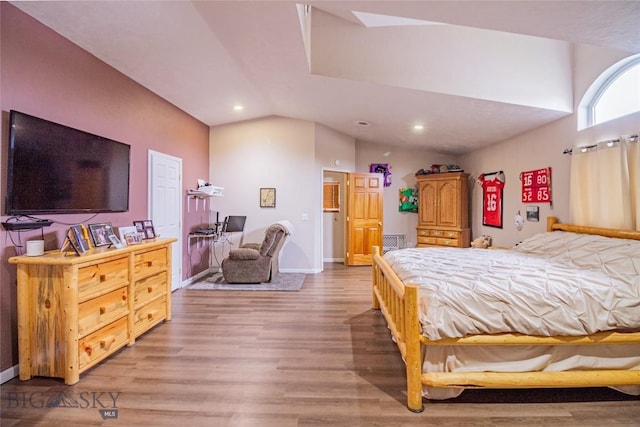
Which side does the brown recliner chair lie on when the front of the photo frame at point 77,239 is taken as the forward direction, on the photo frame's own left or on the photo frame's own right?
on the photo frame's own left

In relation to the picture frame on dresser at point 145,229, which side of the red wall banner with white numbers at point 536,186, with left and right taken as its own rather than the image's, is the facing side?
front

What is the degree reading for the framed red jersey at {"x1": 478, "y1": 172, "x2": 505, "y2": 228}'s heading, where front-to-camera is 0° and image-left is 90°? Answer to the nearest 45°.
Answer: approximately 45°

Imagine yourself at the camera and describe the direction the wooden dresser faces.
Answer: facing the viewer and to the right of the viewer

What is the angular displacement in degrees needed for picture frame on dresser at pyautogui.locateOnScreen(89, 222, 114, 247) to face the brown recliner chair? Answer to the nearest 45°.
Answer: approximately 90° to its left

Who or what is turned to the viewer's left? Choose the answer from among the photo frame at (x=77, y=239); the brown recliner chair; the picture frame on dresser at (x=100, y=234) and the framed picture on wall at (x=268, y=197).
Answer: the brown recliner chair

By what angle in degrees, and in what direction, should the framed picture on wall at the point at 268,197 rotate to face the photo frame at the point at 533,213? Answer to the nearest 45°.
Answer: approximately 45° to its left

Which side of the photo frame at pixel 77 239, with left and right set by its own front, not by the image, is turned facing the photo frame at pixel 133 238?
left

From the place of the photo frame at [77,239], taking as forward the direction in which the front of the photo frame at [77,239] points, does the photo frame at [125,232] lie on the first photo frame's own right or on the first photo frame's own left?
on the first photo frame's own left

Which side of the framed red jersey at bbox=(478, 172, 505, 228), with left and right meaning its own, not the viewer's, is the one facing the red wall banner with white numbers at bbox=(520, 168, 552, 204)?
left

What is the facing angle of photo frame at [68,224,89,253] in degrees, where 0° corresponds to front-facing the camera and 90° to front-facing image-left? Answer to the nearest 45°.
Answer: approximately 315°

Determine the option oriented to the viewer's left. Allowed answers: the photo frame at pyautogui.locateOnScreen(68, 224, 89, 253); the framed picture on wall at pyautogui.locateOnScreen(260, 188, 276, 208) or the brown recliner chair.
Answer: the brown recliner chair

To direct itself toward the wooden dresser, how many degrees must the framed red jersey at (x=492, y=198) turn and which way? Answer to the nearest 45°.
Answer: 0° — it already faces it

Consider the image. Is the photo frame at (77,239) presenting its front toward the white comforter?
yes

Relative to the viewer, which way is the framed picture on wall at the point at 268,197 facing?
toward the camera
